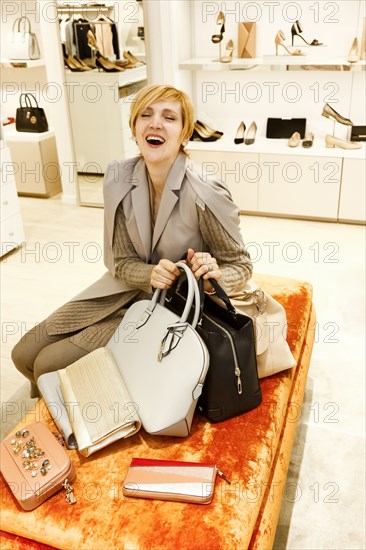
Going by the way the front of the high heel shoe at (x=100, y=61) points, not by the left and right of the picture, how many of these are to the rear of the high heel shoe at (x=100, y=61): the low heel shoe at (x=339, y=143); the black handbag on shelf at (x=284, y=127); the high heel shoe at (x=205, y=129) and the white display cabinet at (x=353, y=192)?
0

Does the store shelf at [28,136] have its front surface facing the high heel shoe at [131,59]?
no

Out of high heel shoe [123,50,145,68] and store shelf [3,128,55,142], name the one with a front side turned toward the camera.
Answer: the store shelf

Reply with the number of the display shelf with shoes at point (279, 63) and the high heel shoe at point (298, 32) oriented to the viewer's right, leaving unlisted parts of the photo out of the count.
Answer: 1

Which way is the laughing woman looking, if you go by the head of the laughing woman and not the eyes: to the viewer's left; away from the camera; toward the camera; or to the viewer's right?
toward the camera

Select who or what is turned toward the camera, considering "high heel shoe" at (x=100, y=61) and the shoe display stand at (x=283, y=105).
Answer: the shoe display stand

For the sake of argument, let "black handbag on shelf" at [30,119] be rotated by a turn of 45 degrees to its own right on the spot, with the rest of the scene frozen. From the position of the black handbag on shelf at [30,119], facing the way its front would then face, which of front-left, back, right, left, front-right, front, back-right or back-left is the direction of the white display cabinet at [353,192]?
left

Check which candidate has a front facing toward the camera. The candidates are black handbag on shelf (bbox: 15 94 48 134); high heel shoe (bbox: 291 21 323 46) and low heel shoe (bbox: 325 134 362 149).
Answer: the black handbag on shelf

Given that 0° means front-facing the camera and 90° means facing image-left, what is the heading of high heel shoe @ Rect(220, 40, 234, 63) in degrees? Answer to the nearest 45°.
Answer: approximately 45°

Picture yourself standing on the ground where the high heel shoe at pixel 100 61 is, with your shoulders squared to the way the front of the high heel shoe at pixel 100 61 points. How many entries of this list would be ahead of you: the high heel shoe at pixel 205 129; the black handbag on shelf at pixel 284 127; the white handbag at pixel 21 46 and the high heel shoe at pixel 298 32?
3

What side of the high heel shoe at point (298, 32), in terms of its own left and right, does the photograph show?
right

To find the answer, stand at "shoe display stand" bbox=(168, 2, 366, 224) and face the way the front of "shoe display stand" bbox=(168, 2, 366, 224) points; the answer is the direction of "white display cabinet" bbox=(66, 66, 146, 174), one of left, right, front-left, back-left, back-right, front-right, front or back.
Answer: right

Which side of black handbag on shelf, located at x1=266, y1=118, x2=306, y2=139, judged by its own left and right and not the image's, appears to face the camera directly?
front

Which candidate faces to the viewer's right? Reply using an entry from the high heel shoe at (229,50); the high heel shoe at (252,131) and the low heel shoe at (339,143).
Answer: the low heel shoe at (339,143)

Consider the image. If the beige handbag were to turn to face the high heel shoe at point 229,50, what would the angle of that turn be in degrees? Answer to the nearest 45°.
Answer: approximately 135° to its left

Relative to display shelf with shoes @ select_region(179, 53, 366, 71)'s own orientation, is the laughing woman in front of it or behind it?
in front

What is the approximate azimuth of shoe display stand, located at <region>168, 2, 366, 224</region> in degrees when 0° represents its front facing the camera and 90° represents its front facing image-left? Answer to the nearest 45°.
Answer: approximately 0°

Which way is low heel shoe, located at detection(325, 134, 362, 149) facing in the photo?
to the viewer's right

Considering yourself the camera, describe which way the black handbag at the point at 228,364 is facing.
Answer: facing the viewer and to the left of the viewer

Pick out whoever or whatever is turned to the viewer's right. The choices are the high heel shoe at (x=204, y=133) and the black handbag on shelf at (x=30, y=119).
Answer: the high heel shoe
